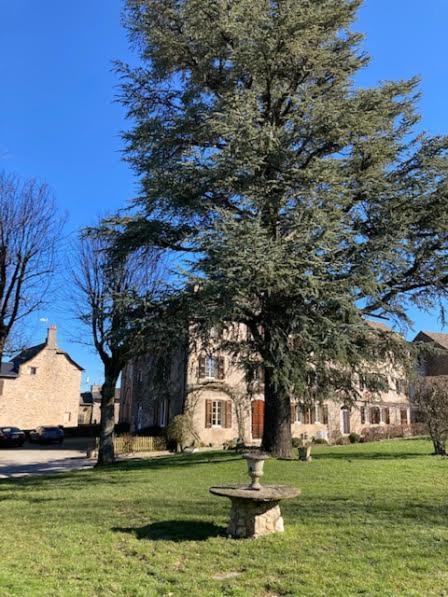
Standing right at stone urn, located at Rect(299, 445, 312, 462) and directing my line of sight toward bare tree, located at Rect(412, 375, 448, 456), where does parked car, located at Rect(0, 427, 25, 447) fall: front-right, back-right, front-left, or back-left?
back-left

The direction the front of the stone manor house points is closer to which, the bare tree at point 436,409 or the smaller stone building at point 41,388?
the bare tree

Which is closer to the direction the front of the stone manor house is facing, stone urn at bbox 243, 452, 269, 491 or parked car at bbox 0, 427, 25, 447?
the stone urn

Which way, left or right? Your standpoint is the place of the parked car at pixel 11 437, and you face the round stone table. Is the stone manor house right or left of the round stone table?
left

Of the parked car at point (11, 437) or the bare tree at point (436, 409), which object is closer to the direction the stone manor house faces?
the bare tree

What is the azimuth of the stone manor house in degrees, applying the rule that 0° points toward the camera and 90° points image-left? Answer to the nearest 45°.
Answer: approximately 315°

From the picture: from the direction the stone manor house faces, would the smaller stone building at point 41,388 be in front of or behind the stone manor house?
behind

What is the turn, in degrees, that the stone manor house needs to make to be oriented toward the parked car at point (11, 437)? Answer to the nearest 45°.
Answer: approximately 135° to its right

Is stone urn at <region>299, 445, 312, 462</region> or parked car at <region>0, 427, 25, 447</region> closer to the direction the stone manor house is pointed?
the stone urn

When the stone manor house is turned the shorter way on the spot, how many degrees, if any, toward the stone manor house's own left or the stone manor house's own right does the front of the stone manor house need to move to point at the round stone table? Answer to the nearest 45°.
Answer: approximately 45° to the stone manor house's own right

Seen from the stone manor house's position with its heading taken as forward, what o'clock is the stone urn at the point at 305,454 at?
The stone urn is roughly at 1 o'clock from the stone manor house.
